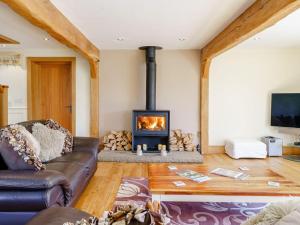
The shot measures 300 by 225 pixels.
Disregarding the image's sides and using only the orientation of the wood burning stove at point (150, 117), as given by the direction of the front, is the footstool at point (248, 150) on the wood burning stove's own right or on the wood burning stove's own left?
on the wood burning stove's own left

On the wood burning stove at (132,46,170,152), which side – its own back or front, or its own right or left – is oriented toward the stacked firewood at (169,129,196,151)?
left

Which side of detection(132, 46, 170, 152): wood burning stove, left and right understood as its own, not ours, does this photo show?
front

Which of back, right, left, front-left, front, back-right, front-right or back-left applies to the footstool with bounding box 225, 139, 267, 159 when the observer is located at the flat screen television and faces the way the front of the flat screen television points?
front-right

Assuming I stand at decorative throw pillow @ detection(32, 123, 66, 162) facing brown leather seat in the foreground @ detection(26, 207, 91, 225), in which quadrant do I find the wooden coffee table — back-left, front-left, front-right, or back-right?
front-left

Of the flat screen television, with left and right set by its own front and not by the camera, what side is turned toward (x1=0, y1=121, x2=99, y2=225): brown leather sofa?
front

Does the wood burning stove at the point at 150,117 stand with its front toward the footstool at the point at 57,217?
yes

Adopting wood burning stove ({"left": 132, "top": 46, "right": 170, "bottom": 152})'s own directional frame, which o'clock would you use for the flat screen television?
The flat screen television is roughly at 9 o'clock from the wood burning stove.

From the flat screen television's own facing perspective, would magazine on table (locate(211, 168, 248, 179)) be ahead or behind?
ahead

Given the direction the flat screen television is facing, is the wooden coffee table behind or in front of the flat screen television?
in front

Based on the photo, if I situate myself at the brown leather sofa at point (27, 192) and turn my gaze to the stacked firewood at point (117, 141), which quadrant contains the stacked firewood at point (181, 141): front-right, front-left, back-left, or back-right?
front-right
